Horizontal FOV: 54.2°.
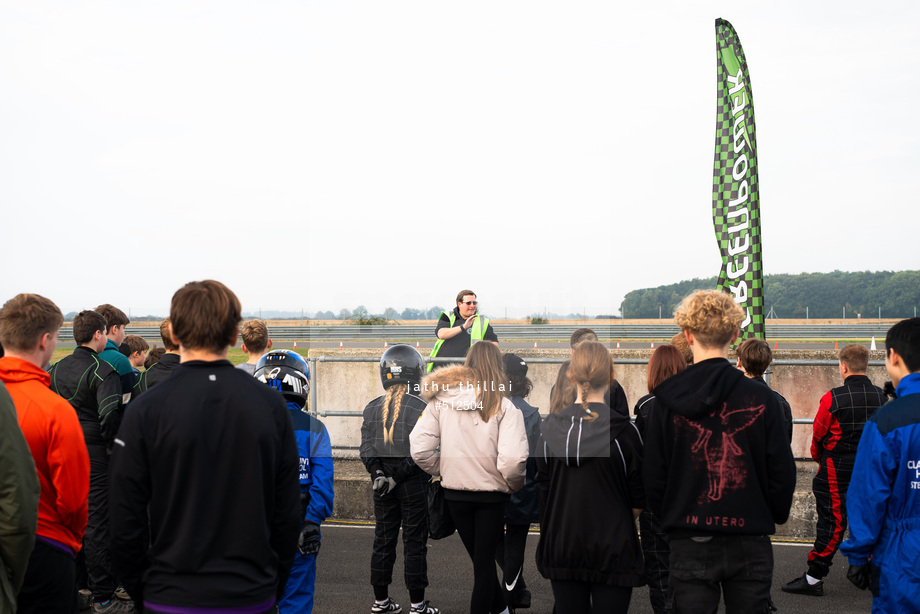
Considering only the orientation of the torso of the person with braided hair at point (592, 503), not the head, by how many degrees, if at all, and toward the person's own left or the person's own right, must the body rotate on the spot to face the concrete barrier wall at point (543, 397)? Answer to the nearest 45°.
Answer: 0° — they already face it

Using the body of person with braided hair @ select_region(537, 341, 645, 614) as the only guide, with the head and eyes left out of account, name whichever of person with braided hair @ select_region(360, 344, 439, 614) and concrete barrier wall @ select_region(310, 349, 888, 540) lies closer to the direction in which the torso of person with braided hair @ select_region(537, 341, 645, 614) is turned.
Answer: the concrete barrier wall

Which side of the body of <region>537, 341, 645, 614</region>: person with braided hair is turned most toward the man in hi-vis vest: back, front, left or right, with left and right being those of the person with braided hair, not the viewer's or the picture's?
front

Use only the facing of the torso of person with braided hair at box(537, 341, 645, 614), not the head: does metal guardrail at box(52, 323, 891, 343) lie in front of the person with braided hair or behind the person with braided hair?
in front

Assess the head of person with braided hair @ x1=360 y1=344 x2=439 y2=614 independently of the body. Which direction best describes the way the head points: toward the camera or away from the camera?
away from the camera

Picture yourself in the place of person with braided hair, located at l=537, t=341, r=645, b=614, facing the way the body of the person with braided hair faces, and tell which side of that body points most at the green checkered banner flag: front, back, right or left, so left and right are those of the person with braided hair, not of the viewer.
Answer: front

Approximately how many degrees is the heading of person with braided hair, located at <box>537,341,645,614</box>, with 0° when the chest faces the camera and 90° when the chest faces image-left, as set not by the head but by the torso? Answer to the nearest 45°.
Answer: approximately 180°

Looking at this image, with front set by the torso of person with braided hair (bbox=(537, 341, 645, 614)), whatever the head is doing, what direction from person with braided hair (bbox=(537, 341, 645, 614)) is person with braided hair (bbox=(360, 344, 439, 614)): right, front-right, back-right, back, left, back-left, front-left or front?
front-left

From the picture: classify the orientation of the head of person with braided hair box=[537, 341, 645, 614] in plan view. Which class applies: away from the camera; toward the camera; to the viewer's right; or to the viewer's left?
away from the camera
